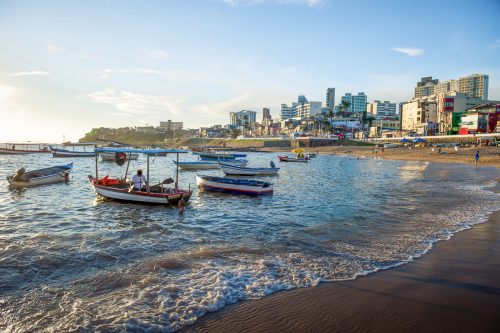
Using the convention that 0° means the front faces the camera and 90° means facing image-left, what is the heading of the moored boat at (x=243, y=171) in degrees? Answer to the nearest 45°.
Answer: approximately 90°

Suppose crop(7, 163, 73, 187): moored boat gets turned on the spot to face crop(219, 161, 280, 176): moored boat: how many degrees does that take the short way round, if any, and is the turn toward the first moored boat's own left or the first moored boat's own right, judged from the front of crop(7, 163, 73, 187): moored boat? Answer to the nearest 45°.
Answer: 0° — it already faces it

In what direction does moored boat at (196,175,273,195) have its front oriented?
to the viewer's left

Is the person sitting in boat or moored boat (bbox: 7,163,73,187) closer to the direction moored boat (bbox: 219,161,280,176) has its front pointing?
the moored boat

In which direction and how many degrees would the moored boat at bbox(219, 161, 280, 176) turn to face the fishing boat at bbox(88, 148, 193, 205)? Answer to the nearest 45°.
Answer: approximately 90° to its left

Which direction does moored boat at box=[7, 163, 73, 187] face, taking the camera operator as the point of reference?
facing to the right of the viewer
